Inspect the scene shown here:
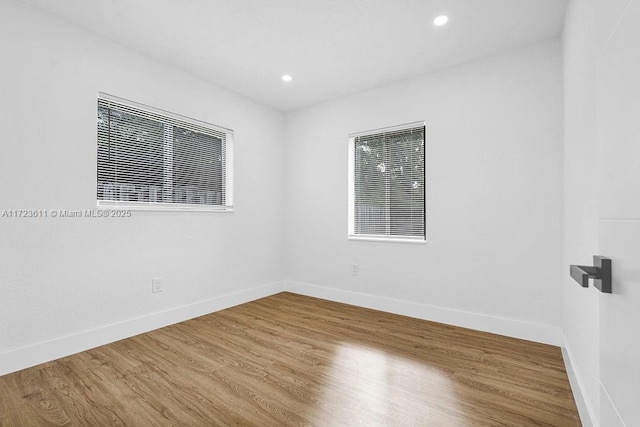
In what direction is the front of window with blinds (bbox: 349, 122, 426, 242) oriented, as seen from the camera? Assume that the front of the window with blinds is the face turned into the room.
facing the viewer and to the left of the viewer

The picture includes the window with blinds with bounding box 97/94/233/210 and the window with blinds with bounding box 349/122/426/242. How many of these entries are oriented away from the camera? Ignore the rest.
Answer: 0

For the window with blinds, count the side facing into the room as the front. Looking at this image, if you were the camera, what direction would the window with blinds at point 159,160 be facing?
facing the viewer and to the right of the viewer

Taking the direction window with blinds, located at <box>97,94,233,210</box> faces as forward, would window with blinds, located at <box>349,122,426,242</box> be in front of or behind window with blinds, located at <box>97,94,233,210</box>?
in front

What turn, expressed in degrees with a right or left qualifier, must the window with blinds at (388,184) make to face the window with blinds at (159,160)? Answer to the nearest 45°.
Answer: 0° — it already faces it
